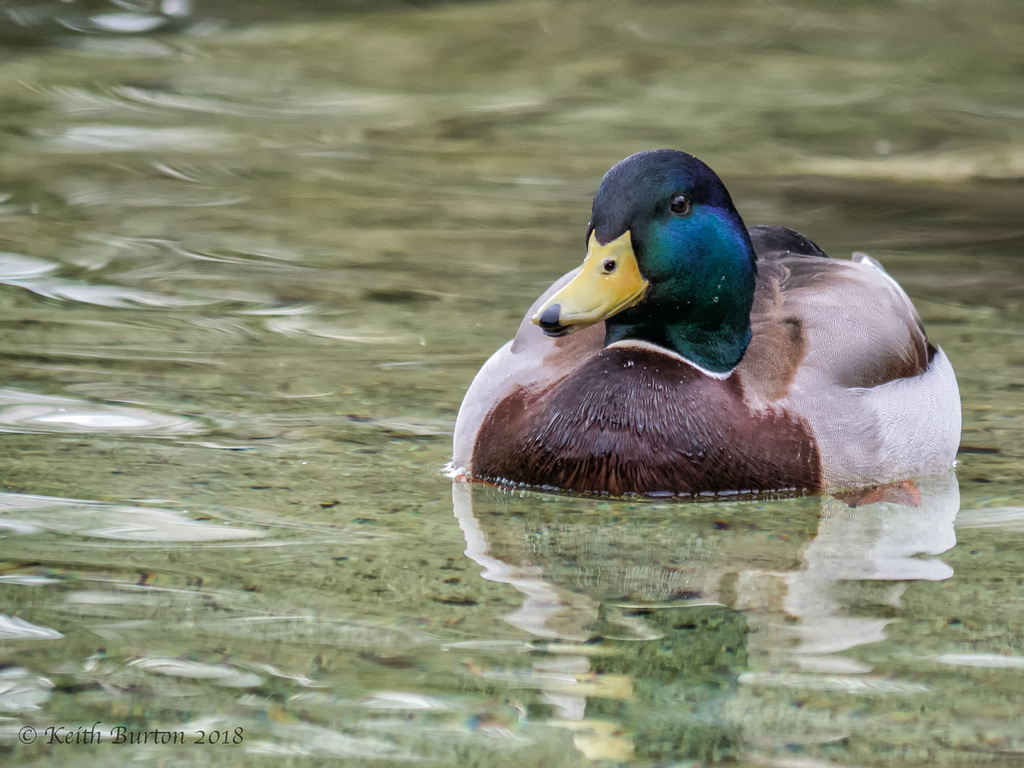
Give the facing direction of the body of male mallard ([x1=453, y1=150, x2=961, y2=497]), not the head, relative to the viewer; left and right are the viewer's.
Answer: facing the viewer and to the left of the viewer
